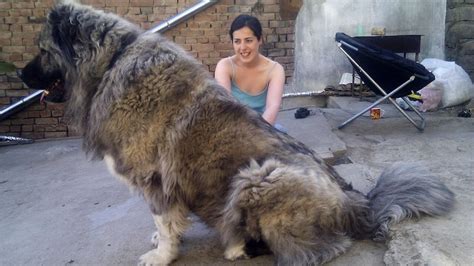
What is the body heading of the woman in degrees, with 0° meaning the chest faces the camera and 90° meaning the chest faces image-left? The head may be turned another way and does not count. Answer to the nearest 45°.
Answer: approximately 0°

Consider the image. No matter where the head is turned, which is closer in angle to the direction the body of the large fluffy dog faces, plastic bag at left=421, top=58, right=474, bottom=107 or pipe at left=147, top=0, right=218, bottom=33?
the pipe

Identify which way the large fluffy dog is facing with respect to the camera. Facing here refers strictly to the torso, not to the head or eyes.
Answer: to the viewer's left

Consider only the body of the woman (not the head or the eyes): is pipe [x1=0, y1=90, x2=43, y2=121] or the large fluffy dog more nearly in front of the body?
the large fluffy dog

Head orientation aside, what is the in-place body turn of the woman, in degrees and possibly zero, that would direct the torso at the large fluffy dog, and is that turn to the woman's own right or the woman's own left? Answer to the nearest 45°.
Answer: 0° — they already face it

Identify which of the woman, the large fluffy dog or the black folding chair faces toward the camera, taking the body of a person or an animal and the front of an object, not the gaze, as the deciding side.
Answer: the woman

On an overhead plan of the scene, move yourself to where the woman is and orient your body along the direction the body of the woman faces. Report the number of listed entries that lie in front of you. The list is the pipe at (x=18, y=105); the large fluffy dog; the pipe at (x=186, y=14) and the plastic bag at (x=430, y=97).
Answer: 1

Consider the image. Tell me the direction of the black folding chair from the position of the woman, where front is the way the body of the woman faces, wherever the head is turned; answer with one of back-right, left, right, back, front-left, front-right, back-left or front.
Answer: back-left
